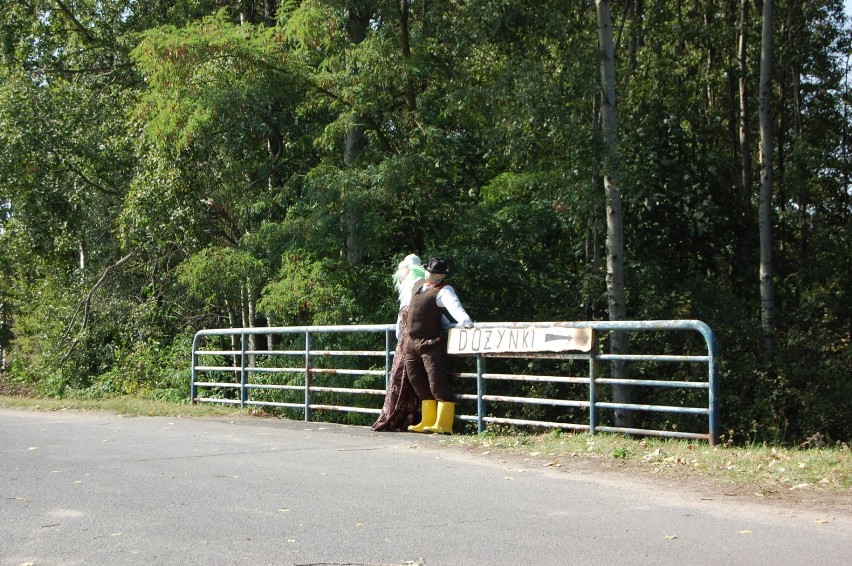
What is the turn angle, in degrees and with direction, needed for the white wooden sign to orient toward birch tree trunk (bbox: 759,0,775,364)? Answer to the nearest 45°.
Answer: approximately 135° to its left

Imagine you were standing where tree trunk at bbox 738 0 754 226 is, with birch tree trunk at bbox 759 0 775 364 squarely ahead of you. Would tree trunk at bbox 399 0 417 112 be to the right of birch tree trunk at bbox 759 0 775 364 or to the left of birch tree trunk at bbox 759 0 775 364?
right

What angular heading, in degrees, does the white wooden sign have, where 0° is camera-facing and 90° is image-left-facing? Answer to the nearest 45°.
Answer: approximately 0°

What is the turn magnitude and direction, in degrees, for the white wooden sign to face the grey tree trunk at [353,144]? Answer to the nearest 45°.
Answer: approximately 180°

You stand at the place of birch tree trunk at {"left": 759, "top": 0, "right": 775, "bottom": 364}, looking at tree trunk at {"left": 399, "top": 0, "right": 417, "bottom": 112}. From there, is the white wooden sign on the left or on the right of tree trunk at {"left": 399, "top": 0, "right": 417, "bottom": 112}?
left

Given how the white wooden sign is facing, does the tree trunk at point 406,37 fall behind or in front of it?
behind

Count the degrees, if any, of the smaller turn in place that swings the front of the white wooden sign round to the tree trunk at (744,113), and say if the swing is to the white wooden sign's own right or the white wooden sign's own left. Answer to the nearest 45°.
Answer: approximately 180°
